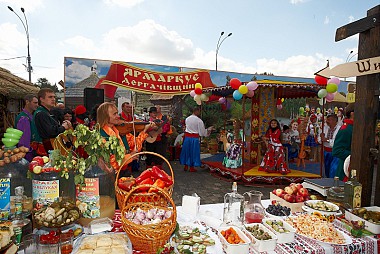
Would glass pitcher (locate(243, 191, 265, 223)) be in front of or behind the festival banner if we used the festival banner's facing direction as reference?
in front

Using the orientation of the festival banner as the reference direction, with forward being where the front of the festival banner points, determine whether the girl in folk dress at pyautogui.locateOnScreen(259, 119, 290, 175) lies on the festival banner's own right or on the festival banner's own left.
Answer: on the festival banner's own left

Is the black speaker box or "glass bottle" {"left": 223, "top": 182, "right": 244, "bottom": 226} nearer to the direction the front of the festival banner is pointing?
the glass bottle

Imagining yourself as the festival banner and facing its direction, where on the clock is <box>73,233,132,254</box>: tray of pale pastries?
The tray of pale pastries is roughly at 12 o'clock from the festival banner.

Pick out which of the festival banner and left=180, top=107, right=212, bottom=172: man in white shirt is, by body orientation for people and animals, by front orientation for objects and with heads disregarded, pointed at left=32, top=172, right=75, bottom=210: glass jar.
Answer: the festival banner

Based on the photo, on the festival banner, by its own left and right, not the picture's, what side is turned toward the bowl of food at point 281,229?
front
